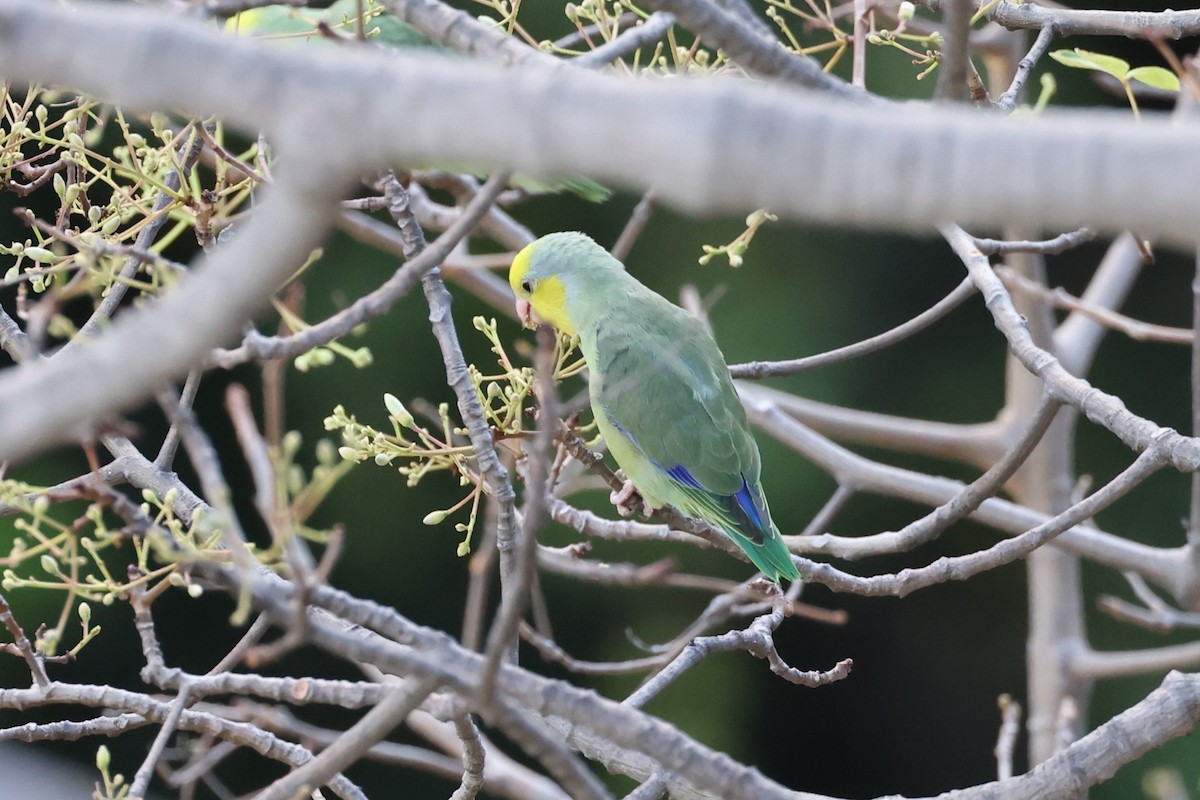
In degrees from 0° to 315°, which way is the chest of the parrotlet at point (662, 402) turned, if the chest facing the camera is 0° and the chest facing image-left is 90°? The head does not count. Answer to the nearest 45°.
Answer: approximately 90°
